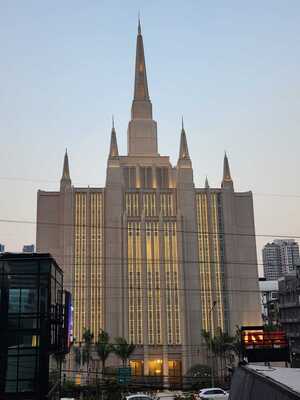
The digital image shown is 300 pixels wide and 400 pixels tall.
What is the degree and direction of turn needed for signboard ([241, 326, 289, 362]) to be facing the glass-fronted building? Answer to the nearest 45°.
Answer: approximately 45° to its right

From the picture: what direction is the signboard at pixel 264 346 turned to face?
toward the camera
